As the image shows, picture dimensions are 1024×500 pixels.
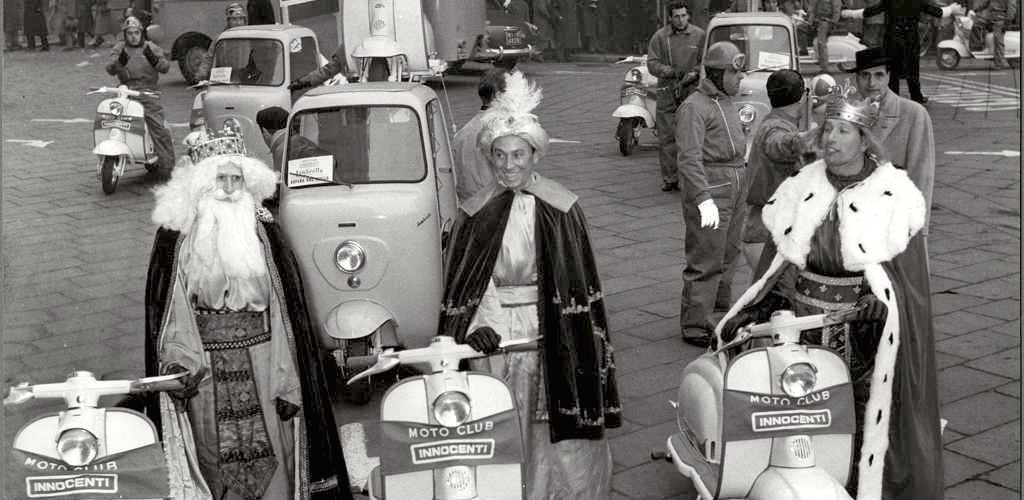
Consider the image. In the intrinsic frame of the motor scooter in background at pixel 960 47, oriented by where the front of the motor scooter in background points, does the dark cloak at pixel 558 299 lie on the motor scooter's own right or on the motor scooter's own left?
on the motor scooter's own left

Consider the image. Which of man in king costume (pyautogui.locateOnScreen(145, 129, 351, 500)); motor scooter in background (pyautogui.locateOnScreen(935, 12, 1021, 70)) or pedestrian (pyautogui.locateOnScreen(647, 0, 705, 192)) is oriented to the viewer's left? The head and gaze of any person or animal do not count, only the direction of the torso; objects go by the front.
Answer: the motor scooter in background

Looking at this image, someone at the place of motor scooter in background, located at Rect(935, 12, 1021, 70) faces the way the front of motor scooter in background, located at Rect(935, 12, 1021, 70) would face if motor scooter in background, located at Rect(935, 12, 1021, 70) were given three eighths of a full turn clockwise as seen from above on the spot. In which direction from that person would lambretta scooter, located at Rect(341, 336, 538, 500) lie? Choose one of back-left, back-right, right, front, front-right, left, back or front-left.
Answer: back-right

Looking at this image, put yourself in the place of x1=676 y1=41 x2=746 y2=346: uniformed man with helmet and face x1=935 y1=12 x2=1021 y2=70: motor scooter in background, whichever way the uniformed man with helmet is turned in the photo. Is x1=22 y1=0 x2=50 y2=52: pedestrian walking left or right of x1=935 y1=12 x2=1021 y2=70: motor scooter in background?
left

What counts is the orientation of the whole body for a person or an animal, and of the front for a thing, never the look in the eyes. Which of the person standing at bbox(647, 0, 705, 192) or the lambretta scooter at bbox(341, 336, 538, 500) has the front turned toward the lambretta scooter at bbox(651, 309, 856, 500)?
the person standing

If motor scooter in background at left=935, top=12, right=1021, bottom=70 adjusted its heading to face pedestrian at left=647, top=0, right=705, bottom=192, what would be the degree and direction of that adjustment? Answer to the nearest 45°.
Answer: approximately 90° to its left

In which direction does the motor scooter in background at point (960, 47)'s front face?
to the viewer's left

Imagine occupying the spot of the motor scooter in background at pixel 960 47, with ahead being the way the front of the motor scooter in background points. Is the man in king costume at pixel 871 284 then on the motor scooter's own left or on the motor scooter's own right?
on the motor scooter's own left

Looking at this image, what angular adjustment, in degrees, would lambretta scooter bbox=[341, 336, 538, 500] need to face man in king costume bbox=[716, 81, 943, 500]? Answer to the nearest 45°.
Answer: approximately 90° to its left

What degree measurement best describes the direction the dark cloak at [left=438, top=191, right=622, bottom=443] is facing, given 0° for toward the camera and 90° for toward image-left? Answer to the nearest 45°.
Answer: approximately 0°

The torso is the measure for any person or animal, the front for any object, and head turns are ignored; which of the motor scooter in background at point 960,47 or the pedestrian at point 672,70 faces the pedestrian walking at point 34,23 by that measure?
the motor scooter in background

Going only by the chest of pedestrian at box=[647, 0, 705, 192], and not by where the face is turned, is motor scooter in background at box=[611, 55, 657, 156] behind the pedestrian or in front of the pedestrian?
behind

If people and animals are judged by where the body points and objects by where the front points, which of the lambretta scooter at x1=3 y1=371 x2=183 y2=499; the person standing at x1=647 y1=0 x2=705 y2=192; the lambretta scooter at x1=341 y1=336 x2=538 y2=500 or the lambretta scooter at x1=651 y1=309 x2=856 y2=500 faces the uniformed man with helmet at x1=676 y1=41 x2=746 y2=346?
the person standing

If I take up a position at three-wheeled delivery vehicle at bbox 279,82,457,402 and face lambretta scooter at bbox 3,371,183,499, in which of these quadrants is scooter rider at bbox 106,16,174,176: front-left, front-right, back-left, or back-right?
back-right

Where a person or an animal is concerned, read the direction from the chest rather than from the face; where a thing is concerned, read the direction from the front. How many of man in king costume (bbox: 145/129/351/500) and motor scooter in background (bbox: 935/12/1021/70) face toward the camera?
1
